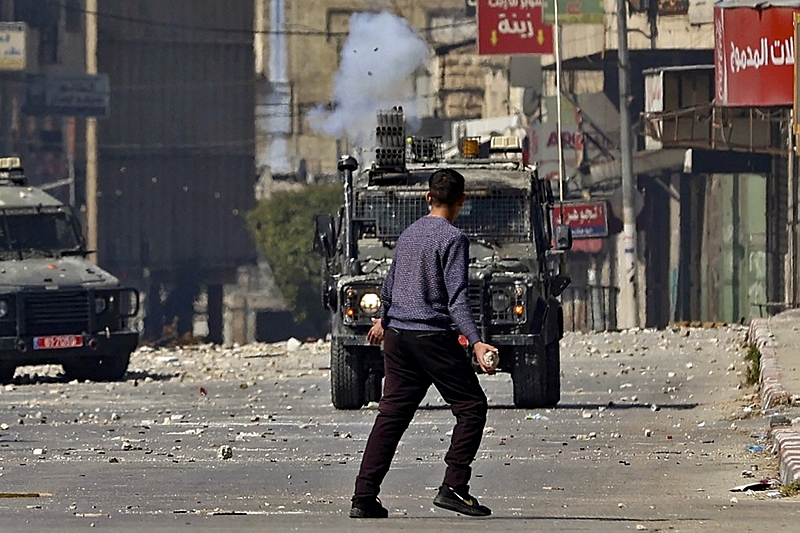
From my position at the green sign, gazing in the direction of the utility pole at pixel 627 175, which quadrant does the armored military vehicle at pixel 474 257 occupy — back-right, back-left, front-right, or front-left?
front-right

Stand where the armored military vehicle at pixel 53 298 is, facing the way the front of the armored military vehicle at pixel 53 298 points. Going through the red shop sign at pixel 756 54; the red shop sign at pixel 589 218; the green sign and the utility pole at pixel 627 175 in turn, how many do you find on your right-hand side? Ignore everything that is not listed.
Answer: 0

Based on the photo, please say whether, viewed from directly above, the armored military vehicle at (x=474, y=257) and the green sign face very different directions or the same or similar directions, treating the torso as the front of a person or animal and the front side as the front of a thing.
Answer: same or similar directions

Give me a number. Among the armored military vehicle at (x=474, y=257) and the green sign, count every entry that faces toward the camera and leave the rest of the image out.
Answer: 2

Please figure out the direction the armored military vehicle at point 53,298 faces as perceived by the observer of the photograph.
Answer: facing the viewer and to the right of the viewer

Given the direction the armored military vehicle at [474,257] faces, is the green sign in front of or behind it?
behind

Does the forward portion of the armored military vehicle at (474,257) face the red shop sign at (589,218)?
no

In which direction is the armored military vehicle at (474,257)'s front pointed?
toward the camera

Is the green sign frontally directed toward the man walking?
yes

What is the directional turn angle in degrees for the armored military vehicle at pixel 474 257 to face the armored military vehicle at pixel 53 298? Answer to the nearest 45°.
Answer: approximately 135° to its right

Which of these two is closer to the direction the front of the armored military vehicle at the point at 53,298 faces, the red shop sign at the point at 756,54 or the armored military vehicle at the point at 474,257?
the armored military vehicle

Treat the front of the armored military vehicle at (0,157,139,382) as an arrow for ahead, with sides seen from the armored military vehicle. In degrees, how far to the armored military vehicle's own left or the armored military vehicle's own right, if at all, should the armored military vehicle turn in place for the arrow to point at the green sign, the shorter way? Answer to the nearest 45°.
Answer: approximately 90° to the armored military vehicle's own left

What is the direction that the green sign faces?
toward the camera

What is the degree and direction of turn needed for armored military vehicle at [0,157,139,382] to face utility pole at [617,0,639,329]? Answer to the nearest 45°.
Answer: approximately 90° to its left

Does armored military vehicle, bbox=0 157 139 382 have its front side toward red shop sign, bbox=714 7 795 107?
no

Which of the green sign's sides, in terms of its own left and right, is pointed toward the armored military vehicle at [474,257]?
front
